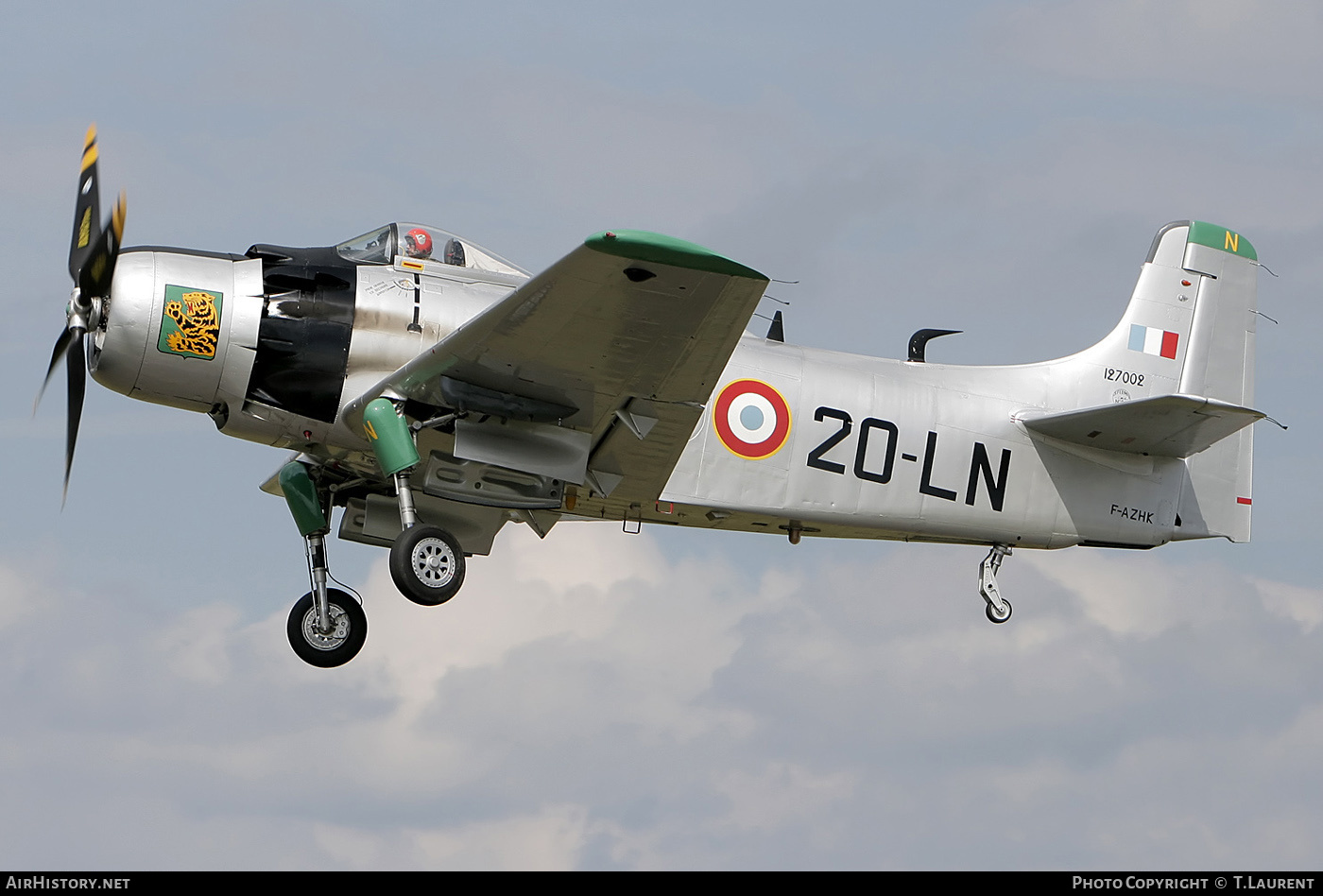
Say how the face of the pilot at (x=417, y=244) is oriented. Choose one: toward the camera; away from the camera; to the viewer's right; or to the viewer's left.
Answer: to the viewer's left

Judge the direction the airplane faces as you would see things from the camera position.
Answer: facing to the left of the viewer
